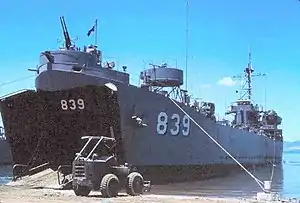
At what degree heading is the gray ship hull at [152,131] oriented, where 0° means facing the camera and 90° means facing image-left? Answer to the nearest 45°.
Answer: approximately 45°
